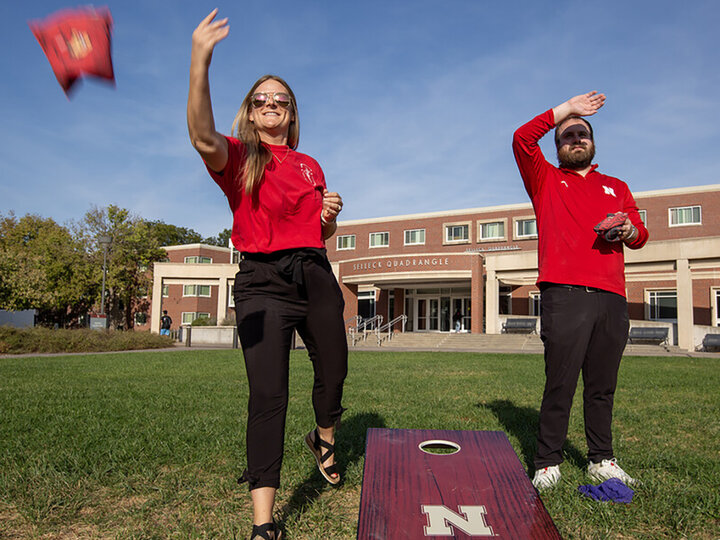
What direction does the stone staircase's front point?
toward the camera

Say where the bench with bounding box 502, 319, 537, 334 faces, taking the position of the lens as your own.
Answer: facing the viewer

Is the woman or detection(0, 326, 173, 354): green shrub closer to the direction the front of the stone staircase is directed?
the woman

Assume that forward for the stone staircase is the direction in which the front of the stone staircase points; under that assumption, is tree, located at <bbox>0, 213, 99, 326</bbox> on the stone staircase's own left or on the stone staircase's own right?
on the stone staircase's own right

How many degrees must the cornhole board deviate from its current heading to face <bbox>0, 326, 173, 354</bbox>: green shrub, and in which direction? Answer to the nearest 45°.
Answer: approximately 135° to its right

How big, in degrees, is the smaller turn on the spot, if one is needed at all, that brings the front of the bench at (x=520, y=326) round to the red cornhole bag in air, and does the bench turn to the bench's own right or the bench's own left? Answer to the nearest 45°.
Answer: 0° — it already faces it

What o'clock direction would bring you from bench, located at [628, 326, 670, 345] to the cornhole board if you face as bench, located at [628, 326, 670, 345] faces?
The cornhole board is roughly at 12 o'clock from the bench.

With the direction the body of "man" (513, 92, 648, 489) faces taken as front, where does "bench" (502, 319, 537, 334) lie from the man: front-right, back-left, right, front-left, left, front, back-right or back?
back

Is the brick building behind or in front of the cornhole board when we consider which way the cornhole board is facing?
behind

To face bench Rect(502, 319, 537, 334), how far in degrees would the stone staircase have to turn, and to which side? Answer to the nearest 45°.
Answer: approximately 135° to its left

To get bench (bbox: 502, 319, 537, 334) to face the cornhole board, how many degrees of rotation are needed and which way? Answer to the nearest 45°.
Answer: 0° — it already faces it

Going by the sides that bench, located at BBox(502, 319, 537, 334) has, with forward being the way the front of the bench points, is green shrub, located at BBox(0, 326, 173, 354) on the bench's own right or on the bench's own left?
on the bench's own right
